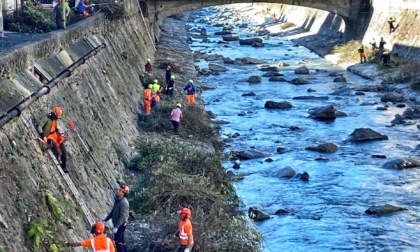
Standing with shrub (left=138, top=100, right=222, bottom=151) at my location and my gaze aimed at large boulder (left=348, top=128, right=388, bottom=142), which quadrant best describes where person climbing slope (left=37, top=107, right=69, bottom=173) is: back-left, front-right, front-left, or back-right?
back-right

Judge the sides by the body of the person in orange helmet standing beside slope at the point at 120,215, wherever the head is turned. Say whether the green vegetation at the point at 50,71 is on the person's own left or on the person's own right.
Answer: on the person's own right

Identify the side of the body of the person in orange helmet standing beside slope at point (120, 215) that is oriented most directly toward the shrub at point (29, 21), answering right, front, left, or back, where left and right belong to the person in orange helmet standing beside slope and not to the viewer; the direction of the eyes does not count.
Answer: right

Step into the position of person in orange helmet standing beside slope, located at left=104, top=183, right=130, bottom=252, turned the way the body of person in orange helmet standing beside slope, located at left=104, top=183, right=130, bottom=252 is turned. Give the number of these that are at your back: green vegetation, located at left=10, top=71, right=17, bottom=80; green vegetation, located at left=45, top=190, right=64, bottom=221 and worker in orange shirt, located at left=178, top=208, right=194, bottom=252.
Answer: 1

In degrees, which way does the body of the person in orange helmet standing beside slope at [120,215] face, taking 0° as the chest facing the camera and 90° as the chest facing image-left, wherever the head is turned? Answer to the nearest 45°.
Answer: approximately 90°

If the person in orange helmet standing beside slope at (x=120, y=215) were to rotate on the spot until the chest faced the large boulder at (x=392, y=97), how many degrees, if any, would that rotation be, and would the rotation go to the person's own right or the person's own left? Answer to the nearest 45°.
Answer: approximately 135° to the person's own right

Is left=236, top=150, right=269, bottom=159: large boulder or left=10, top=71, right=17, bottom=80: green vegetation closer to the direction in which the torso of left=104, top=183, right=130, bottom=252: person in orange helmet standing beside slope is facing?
the green vegetation

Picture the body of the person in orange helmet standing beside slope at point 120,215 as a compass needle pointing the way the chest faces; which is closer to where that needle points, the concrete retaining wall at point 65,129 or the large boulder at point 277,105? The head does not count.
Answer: the concrete retaining wall

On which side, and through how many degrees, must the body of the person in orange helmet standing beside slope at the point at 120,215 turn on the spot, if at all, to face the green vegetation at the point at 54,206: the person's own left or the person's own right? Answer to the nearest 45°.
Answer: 0° — they already face it

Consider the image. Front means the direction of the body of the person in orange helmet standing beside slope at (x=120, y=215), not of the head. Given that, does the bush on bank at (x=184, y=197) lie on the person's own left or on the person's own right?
on the person's own right
